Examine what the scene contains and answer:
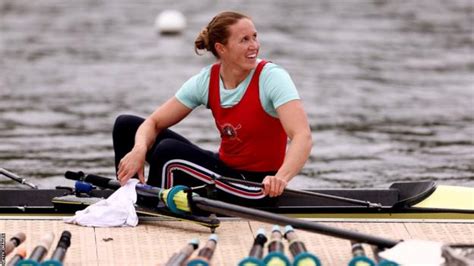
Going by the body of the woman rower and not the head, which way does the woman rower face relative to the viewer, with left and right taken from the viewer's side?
facing the viewer and to the left of the viewer

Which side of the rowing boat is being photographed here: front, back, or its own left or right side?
right

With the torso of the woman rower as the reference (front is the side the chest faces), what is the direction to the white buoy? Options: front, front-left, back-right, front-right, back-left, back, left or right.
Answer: back-right

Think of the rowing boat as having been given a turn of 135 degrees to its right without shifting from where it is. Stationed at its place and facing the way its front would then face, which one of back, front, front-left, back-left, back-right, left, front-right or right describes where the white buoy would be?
back-right
